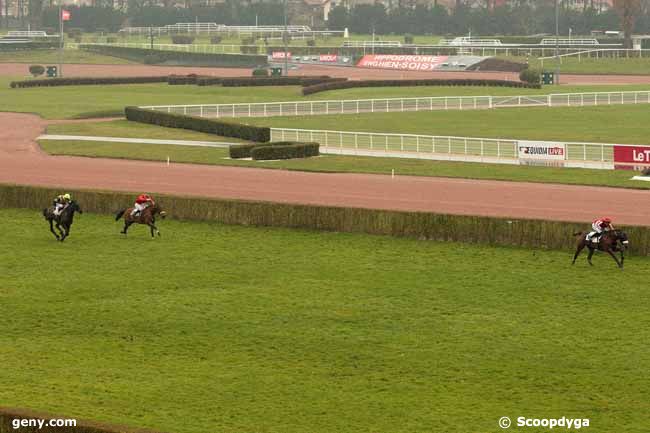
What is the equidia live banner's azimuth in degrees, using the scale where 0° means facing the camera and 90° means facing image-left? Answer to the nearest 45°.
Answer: approximately 0°

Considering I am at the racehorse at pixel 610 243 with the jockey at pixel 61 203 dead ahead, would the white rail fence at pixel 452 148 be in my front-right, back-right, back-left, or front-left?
front-right

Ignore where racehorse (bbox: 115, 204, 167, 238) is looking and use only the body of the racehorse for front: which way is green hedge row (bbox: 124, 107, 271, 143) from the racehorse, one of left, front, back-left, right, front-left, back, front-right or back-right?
left

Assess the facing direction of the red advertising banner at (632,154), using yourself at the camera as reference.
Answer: facing the viewer

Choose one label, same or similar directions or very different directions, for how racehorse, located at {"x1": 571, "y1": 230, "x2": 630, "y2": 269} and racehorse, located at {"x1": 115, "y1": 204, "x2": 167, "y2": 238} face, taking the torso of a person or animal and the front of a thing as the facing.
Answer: same or similar directions

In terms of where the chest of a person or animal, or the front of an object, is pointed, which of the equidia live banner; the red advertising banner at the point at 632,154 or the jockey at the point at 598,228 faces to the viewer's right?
the jockey

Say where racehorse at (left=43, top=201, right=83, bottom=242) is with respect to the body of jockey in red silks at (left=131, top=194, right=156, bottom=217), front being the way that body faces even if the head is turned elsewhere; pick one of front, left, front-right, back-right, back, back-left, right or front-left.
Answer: back

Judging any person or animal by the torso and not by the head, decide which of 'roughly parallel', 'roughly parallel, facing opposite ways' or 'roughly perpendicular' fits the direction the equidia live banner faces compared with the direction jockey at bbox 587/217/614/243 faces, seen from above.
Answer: roughly perpendicular

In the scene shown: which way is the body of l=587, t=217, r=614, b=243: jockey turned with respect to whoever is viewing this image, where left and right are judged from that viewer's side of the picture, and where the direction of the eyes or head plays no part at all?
facing to the right of the viewer

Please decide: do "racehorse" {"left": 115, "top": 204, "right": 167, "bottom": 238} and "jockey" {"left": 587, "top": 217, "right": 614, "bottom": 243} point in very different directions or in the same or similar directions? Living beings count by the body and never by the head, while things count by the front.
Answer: same or similar directions

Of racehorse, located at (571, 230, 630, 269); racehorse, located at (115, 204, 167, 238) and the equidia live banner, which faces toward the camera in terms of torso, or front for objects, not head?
the equidia live banner

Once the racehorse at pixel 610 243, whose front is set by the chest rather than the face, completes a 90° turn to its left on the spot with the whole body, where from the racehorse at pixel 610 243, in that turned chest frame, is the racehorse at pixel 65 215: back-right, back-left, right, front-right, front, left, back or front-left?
left

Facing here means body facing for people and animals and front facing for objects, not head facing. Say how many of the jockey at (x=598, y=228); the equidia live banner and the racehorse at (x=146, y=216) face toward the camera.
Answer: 1
